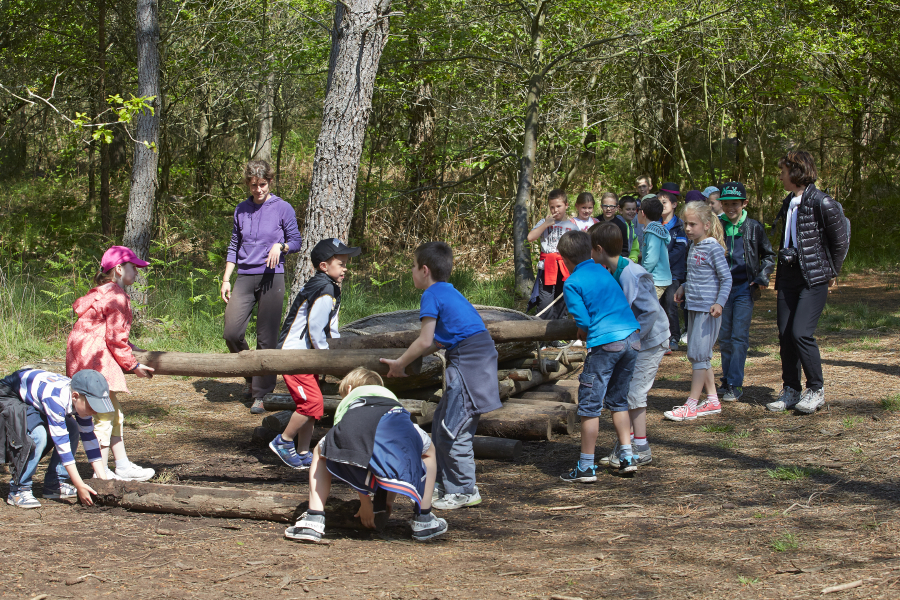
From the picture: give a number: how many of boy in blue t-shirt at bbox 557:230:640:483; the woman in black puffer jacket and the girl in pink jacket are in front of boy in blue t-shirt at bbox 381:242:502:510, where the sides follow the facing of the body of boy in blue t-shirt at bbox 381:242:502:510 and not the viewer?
1

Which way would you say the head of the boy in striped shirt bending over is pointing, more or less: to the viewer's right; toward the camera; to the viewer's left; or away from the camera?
to the viewer's right

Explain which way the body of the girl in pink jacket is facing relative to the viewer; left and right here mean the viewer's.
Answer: facing to the right of the viewer

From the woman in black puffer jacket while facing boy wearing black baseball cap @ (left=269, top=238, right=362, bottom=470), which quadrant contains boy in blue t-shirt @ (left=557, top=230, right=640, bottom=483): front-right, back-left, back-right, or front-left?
front-left

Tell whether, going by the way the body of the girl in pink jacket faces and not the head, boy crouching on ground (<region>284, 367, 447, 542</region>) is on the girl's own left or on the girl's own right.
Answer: on the girl's own right

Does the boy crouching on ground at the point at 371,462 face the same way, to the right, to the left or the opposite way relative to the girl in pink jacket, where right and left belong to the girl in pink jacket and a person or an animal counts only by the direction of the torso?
to the left

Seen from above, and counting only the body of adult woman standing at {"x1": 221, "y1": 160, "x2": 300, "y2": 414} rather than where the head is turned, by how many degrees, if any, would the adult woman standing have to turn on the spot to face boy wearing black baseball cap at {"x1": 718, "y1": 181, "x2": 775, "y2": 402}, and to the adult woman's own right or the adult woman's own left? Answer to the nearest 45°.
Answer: approximately 90° to the adult woman's own left

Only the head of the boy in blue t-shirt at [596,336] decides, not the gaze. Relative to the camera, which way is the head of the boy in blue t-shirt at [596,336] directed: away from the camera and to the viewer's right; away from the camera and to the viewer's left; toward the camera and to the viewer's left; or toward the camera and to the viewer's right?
away from the camera and to the viewer's left

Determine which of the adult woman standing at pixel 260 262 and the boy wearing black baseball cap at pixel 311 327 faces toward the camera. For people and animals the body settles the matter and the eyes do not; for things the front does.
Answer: the adult woman standing

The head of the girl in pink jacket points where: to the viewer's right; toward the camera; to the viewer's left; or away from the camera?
to the viewer's right

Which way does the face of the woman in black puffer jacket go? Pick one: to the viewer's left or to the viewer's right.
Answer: to the viewer's left

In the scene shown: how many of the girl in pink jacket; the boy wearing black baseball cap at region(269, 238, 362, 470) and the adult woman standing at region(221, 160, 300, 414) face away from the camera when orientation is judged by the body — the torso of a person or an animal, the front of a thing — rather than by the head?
0

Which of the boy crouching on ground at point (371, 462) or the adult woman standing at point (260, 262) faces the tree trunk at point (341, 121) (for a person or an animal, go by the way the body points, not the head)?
the boy crouching on ground

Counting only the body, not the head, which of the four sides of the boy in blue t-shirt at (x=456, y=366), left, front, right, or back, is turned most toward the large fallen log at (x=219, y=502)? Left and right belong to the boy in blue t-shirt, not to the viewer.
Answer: front

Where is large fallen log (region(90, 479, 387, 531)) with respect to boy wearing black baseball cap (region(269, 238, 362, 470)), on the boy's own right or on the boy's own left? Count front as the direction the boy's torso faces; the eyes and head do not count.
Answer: on the boy's own right
